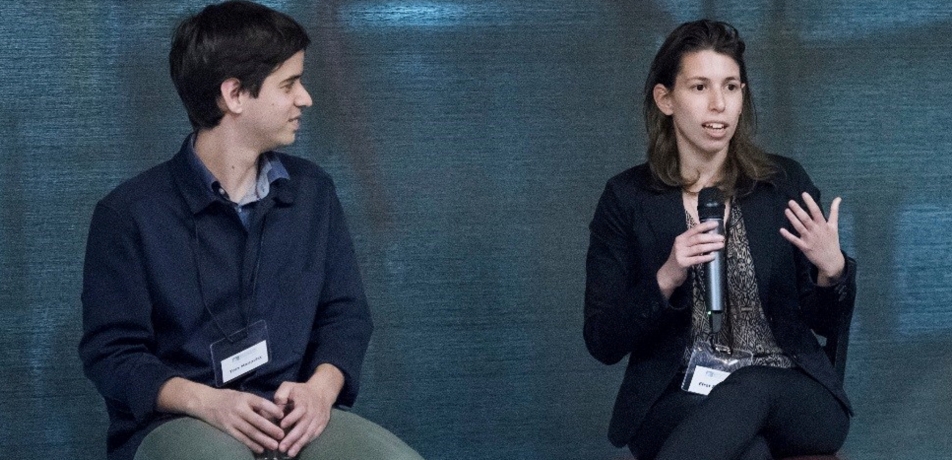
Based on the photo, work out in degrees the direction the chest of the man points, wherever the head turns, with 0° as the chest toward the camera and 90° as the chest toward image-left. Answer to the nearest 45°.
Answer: approximately 315°

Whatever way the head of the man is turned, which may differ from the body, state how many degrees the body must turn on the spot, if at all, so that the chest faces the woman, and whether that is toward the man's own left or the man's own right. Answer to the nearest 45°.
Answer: approximately 45° to the man's own left

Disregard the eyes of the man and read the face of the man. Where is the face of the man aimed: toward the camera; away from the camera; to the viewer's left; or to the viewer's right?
to the viewer's right
